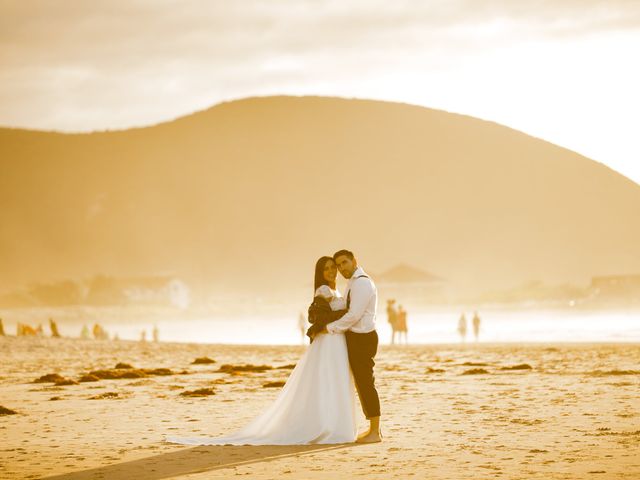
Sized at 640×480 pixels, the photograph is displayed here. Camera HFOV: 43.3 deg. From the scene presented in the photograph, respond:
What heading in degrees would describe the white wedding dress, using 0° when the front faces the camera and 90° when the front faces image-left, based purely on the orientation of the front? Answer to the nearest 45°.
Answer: approximately 270°

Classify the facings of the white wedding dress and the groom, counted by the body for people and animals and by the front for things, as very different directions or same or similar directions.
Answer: very different directions

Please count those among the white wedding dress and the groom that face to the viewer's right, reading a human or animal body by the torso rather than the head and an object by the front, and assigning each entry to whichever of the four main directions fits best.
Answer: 1

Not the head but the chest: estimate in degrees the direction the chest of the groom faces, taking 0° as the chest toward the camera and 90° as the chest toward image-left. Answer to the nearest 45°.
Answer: approximately 90°
